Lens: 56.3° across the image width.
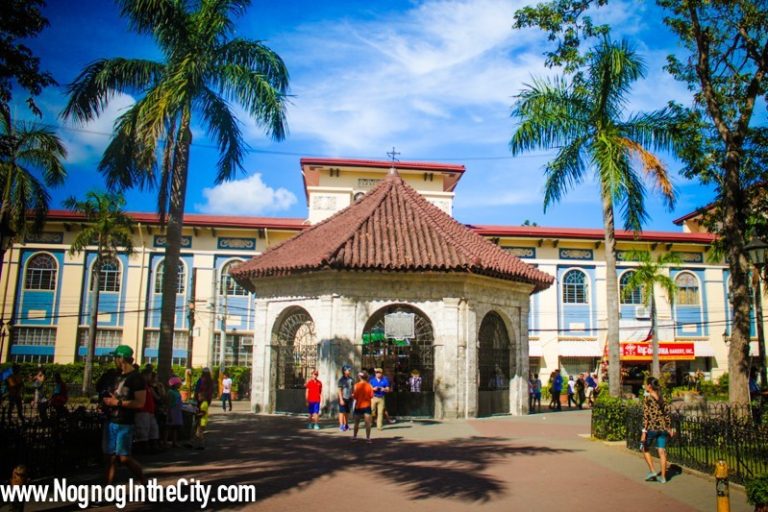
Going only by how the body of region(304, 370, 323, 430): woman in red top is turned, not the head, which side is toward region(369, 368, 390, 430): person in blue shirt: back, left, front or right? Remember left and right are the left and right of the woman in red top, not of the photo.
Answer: left

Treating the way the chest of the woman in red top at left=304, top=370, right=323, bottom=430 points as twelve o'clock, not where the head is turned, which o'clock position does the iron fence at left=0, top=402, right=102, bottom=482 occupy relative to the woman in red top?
The iron fence is roughly at 1 o'clock from the woman in red top.

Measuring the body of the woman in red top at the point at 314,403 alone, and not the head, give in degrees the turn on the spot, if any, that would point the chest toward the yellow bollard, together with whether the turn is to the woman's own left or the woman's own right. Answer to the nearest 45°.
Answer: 0° — they already face it

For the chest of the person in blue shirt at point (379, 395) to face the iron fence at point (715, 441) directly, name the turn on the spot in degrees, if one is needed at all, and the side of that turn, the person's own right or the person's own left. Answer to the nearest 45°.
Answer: approximately 45° to the person's own left

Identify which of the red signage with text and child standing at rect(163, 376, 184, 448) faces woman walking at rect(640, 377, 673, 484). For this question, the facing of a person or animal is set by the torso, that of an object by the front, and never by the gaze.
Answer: the red signage with text

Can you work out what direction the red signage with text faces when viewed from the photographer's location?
facing the viewer

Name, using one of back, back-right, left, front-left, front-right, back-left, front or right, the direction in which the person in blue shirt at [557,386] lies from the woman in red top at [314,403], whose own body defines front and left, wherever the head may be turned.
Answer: back-left

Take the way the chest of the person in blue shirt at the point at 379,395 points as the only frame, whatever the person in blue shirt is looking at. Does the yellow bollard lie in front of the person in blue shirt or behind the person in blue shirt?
in front
